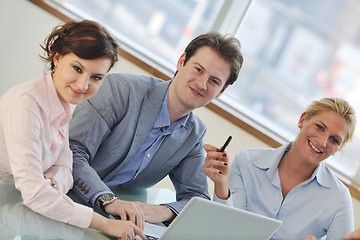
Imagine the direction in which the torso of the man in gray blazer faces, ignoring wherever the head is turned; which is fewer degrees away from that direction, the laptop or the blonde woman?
the laptop

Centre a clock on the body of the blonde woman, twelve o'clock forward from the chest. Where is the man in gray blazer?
The man in gray blazer is roughly at 2 o'clock from the blonde woman.

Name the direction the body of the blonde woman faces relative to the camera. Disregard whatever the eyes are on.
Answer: toward the camera

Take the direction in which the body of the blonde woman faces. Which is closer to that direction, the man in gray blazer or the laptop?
the laptop

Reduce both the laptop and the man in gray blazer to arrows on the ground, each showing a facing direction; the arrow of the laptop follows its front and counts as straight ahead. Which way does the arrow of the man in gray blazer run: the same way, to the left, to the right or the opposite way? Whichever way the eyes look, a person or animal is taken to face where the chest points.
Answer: the opposite way

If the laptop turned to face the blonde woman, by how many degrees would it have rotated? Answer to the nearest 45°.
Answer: approximately 45° to its right

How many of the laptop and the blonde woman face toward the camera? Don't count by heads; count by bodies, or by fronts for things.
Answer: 1

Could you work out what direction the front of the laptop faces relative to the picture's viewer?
facing away from the viewer and to the left of the viewer

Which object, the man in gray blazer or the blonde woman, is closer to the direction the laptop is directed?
the man in gray blazer

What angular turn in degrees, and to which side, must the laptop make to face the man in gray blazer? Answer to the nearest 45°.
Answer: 0° — it already faces them

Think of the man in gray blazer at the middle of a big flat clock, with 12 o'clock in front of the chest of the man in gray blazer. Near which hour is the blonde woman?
The blonde woman is roughly at 10 o'clock from the man in gray blazer.

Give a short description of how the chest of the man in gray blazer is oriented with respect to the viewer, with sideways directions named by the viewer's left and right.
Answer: facing the viewer and to the right of the viewer

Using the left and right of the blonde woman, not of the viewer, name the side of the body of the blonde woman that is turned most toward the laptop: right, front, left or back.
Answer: front
